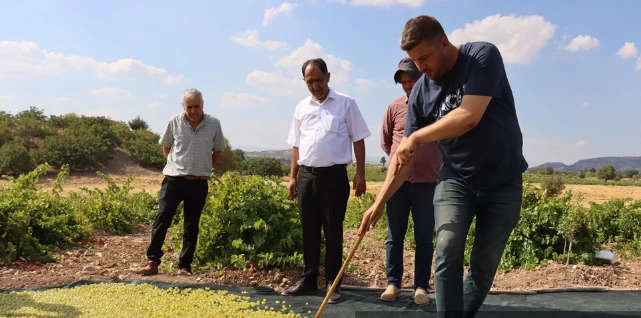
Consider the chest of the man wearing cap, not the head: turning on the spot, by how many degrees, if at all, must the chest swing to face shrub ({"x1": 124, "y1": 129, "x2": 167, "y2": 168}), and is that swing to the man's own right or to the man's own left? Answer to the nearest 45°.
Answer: approximately 135° to the man's own right

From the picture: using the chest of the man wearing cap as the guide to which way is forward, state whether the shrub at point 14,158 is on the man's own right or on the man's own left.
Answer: on the man's own right

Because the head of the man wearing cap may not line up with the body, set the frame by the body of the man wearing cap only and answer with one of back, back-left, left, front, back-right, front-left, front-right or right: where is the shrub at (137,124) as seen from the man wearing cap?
back-right

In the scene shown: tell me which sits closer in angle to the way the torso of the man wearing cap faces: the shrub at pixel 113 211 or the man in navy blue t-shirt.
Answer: the man in navy blue t-shirt

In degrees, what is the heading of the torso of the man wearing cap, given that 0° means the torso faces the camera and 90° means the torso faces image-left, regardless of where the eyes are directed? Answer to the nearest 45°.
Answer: approximately 0°

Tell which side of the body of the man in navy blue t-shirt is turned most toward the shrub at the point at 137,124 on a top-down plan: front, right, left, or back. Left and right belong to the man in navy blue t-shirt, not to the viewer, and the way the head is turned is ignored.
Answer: right

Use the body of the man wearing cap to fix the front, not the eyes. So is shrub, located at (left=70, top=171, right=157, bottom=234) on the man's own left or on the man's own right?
on the man's own right

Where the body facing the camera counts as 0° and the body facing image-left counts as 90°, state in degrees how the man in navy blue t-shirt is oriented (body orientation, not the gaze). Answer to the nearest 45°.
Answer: approximately 45°
